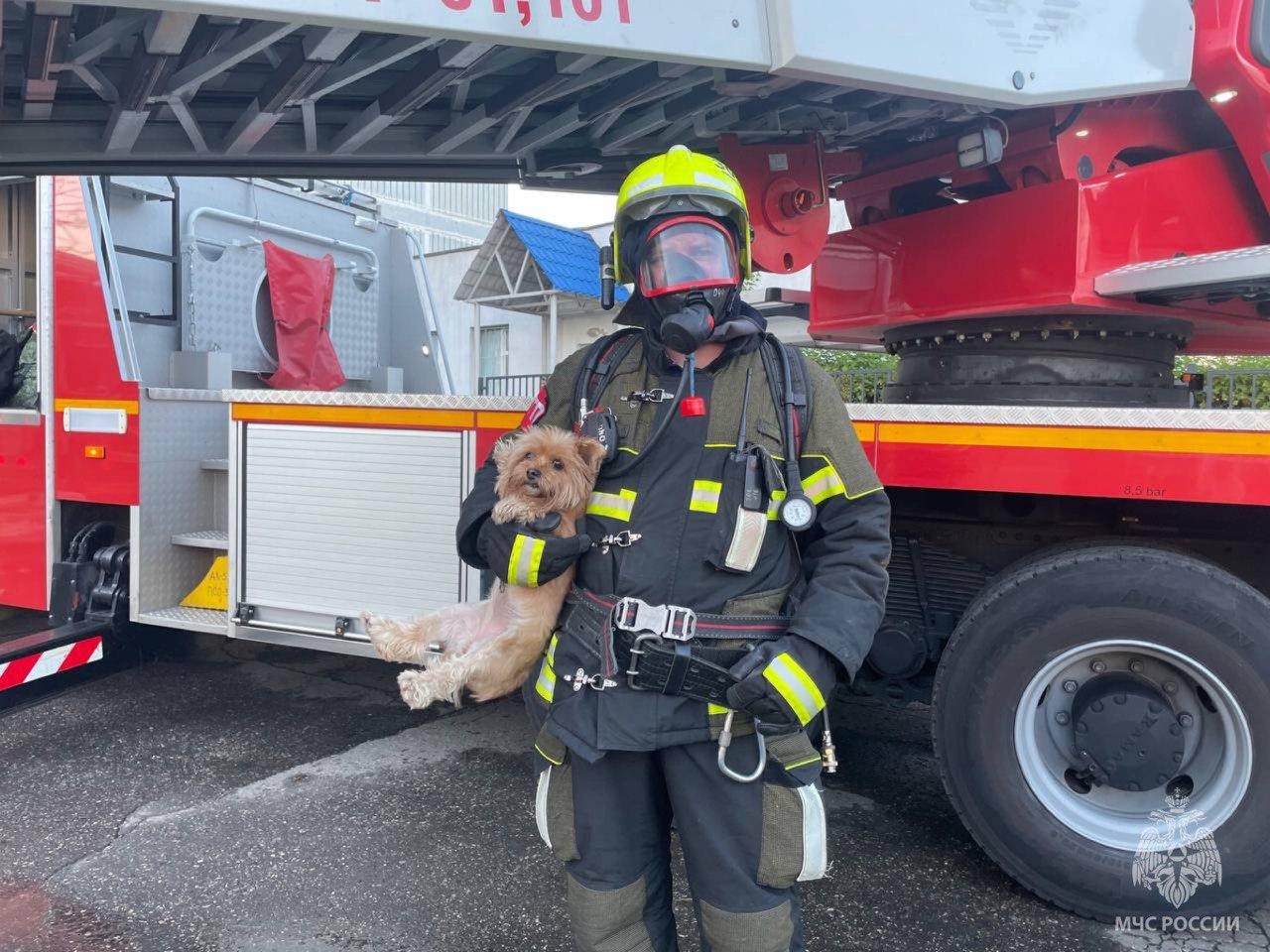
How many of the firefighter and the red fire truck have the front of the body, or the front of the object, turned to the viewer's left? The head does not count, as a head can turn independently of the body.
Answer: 1

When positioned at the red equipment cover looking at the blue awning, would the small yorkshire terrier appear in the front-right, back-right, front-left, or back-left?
back-right

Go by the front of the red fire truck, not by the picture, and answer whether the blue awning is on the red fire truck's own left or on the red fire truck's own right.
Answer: on the red fire truck's own right

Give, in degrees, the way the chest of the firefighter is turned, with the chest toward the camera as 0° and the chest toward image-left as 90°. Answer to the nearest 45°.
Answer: approximately 0°

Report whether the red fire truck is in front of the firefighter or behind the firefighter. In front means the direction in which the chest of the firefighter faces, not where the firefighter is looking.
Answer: behind

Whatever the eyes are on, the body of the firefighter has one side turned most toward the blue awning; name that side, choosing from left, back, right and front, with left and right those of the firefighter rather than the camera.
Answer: back

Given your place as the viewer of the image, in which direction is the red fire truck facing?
facing to the left of the viewer
